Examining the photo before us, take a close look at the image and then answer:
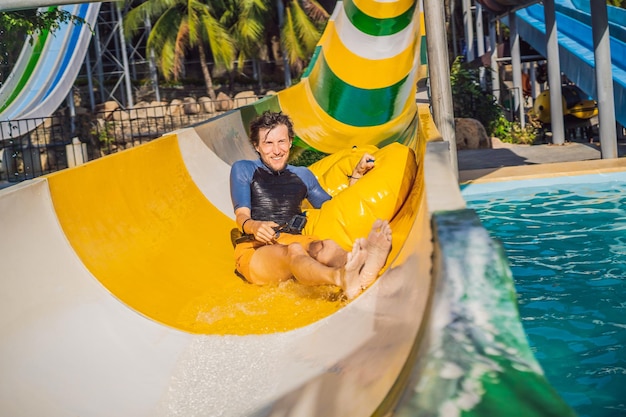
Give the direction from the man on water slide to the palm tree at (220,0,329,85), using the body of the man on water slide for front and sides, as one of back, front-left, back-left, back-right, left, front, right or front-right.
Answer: back-left

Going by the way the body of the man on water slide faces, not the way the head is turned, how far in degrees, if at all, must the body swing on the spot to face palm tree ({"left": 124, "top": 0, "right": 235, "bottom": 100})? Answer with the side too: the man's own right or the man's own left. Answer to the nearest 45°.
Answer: approximately 135° to the man's own left

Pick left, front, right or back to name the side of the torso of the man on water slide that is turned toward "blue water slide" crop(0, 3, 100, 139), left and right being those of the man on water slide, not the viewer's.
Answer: back

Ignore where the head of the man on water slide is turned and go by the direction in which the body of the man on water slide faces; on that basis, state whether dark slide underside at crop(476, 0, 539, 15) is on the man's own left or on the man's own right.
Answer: on the man's own left

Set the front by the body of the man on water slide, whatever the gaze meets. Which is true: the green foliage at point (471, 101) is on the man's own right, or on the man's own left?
on the man's own left

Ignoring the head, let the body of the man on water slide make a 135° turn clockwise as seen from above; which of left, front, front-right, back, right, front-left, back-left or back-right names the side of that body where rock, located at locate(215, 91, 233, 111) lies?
right

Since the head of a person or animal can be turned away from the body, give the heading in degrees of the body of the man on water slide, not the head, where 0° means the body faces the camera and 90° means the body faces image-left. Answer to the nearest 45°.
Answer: approximately 315°
